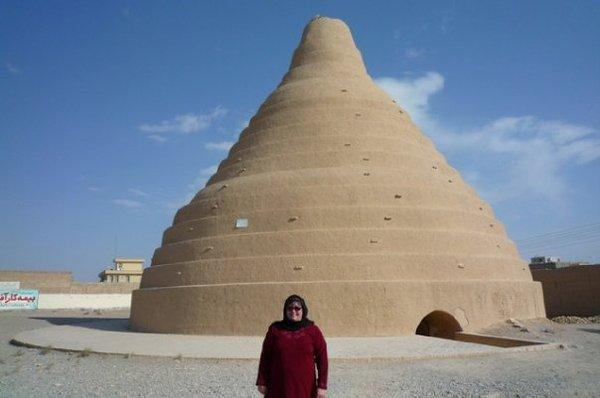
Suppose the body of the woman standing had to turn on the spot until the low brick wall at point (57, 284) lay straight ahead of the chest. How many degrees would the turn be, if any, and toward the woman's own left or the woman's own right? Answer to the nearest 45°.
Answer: approximately 135° to the woman's own right

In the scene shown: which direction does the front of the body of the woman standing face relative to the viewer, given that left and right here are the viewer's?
facing the viewer

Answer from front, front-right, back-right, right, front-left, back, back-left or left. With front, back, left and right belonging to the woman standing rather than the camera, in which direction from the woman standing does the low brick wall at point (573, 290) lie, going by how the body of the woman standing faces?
back-left

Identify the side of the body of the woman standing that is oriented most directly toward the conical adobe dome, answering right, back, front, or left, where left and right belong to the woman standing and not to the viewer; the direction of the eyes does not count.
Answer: back

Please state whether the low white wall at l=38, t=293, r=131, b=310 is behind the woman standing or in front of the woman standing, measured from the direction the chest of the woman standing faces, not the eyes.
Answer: behind

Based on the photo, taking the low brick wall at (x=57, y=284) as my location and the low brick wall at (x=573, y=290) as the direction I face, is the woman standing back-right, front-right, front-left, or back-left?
front-right

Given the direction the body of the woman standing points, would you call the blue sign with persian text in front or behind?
behind
